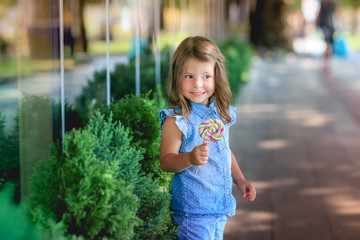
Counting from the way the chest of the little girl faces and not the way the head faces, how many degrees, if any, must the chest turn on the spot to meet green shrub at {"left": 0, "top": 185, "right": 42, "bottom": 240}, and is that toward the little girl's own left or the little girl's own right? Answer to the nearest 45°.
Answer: approximately 90° to the little girl's own right

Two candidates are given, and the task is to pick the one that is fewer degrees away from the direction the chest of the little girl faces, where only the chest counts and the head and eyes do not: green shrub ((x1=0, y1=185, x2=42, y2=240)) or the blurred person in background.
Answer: the green shrub

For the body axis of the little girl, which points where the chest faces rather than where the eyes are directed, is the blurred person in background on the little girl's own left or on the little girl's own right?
on the little girl's own left

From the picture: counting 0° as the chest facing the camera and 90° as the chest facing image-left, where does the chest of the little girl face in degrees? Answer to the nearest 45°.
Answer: approximately 315°

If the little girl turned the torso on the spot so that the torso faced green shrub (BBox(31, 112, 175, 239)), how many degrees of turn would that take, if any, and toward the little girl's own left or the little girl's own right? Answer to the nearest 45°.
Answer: approximately 90° to the little girl's own right

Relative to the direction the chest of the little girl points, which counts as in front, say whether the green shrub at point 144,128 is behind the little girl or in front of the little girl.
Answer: behind

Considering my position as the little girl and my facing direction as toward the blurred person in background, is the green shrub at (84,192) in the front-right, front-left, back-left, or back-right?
back-left
